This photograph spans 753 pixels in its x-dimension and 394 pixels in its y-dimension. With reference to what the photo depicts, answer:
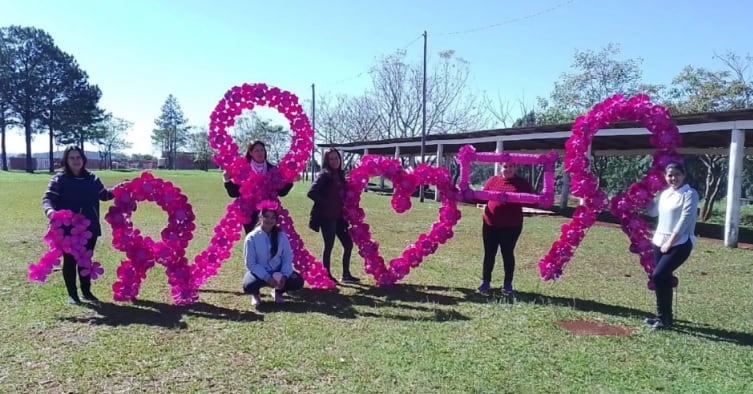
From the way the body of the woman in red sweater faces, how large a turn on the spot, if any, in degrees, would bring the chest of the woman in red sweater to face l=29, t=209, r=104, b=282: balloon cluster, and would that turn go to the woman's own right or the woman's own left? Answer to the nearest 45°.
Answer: approximately 45° to the woman's own right

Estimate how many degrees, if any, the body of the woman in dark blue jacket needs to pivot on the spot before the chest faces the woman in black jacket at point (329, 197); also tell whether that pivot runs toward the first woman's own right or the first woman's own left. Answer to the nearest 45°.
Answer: approximately 90° to the first woman's own left

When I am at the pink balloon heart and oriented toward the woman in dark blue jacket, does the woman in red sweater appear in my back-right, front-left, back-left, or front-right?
back-left

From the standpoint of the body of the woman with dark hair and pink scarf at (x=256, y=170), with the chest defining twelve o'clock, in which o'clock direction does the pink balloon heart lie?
The pink balloon heart is roughly at 9 o'clock from the woman with dark hair and pink scarf.

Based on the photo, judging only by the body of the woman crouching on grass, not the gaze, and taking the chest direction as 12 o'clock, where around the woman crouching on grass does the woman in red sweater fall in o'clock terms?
The woman in red sweater is roughly at 9 o'clock from the woman crouching on grass.

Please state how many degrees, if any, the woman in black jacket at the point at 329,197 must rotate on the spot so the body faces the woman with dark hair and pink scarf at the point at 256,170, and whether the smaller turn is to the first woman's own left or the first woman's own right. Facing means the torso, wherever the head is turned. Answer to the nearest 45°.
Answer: approximately 135° to the first woman's own right

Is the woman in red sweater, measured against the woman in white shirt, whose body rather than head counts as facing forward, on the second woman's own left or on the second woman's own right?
on the second woman's own right

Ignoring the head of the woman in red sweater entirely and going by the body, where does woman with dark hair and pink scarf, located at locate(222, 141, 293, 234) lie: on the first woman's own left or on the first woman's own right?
on the first woman's own right

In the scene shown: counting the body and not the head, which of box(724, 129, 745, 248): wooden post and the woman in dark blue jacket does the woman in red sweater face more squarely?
the woman in dark blue jacket

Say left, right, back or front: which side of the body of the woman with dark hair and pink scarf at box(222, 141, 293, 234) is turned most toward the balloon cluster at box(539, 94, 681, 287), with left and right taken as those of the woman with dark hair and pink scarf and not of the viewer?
left

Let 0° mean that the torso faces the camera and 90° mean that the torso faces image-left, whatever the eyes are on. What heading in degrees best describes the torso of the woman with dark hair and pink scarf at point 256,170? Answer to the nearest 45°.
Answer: approximately 0°

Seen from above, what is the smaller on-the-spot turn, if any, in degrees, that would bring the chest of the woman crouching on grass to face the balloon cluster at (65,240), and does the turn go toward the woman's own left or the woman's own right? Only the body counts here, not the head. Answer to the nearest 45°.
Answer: approximately 90° to the woman's own right
